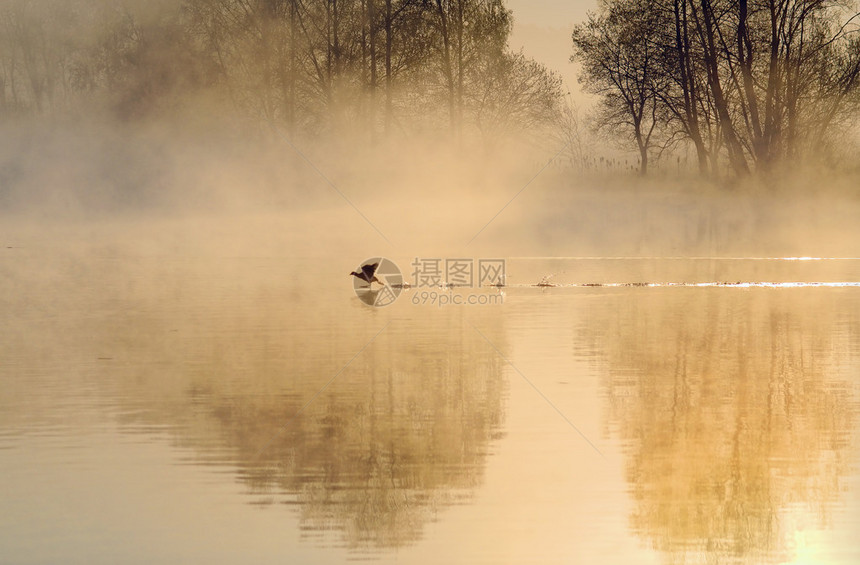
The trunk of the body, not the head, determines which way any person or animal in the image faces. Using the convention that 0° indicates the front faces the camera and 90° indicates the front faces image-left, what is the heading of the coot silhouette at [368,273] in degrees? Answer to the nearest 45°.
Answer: approximately 90°
